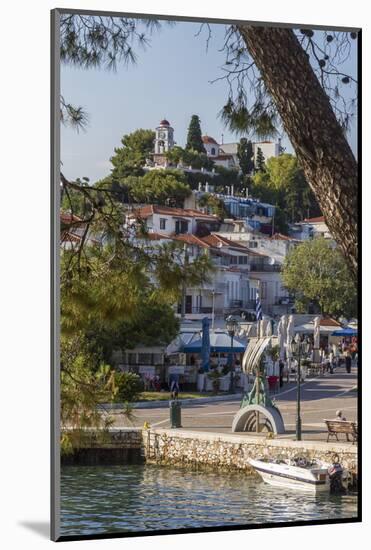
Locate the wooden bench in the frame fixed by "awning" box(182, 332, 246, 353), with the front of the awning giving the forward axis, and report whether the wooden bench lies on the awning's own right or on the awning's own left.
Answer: on the awning's own left

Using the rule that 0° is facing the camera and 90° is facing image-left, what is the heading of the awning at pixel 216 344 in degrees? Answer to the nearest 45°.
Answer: approximately 0°

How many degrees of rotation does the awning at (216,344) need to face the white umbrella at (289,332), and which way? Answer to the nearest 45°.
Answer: approximately 90° to its left

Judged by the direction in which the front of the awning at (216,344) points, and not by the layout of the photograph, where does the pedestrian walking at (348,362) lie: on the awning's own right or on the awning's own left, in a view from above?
on the awning's own left
